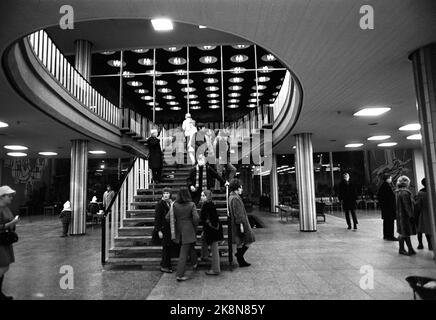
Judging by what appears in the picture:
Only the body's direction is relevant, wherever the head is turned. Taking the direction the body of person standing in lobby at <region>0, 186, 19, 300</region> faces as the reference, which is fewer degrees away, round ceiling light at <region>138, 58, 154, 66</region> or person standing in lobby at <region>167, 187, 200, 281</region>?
the person standing in lobby

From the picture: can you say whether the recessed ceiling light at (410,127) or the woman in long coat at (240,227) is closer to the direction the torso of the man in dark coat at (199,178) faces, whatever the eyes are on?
the woman in long coat

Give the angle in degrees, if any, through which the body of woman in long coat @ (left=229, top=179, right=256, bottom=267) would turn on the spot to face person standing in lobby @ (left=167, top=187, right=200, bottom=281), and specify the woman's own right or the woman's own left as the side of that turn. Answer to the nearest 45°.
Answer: approximately 135° to the woman's own right

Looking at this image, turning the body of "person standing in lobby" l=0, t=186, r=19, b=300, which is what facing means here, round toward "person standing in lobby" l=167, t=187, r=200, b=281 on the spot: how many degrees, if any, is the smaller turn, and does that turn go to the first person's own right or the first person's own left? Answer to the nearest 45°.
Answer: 0° — they already face them

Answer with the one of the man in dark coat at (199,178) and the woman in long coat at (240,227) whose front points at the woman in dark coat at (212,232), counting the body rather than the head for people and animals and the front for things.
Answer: the man in dark coat

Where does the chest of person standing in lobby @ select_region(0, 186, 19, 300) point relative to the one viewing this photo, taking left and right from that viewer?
facing to the right of the viewer

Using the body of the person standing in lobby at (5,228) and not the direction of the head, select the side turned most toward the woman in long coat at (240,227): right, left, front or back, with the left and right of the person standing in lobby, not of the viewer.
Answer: front
